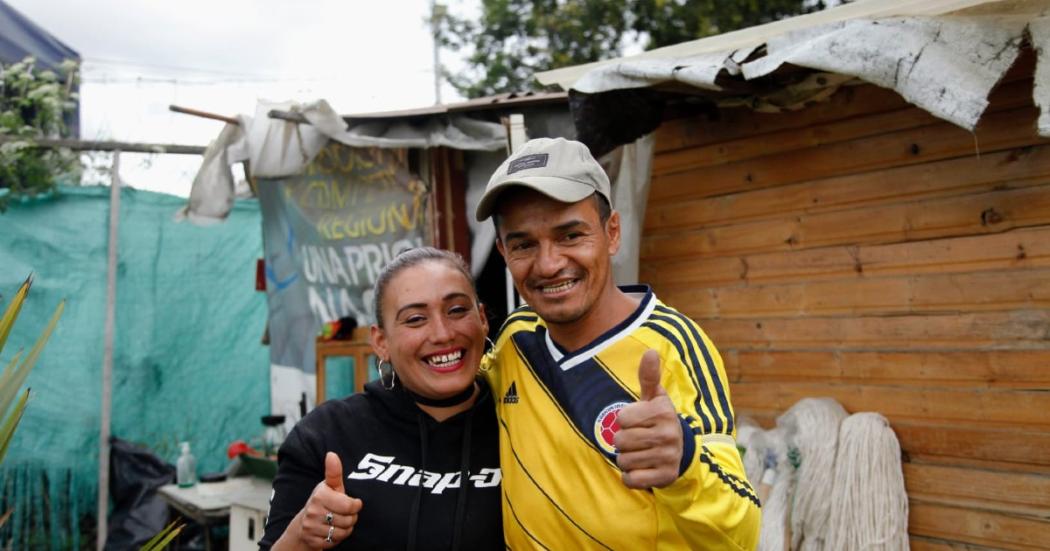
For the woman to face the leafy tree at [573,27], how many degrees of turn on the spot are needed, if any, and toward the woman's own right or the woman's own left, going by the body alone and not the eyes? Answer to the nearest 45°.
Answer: approximately 180°

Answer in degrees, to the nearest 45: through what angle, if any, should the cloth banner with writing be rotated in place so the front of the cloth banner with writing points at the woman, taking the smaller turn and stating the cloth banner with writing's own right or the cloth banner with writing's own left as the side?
0° — it already faces them

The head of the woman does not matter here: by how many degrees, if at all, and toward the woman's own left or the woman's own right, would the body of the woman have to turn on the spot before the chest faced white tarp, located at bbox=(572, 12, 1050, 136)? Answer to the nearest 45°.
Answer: approximately 90° to the woman's own left

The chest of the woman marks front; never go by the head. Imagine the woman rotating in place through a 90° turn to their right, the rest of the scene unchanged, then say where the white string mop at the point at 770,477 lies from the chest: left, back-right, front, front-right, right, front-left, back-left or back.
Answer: back-right

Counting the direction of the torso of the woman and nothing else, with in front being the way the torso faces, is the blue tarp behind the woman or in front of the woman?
behind

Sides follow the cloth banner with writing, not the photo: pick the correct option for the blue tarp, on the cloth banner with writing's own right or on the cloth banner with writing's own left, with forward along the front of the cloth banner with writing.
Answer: on the cloth banner with writing's own right

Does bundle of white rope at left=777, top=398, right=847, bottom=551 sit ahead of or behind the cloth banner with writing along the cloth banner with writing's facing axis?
ahead

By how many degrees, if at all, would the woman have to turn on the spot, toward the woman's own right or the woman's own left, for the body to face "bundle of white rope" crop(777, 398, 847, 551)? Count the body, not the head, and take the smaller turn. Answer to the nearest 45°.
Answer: approximately 135° to the woman's own left

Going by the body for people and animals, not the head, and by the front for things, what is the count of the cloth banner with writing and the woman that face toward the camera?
2

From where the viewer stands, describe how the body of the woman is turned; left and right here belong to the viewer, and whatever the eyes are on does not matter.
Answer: facing the viewer

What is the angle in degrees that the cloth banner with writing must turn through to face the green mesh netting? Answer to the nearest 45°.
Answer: approximately 135° to its right

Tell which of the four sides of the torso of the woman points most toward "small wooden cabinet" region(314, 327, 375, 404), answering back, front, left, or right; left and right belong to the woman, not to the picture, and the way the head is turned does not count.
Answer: back

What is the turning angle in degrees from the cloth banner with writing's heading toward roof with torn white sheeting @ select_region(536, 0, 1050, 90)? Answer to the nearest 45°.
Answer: approximately 45° to its left
